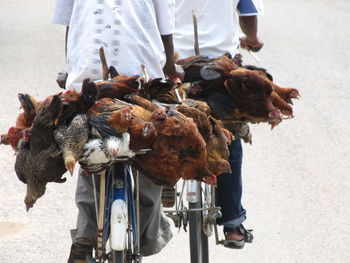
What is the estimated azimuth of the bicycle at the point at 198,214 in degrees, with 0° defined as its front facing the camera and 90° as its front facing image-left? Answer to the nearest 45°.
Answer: approximately 180°

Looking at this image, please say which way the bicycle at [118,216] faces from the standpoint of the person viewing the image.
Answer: facing away from the viewer

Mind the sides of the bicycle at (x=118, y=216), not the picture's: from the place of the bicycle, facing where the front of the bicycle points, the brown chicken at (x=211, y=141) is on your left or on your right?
on your right

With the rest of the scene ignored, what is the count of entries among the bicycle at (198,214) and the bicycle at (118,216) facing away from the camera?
2
